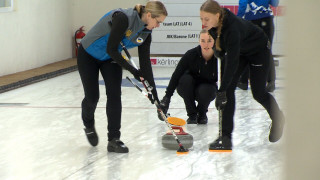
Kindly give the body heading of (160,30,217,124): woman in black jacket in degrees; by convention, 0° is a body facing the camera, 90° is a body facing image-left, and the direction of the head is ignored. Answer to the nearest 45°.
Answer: approximately 0°

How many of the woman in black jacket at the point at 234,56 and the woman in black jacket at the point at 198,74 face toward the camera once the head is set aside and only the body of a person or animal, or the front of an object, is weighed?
1

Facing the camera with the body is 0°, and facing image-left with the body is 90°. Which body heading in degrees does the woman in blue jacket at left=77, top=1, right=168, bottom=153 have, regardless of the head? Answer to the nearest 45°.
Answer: approximately 315°

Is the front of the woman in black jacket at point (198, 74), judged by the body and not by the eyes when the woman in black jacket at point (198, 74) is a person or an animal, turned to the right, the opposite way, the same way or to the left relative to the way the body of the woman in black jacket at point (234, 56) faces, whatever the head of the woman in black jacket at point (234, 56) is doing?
to the left

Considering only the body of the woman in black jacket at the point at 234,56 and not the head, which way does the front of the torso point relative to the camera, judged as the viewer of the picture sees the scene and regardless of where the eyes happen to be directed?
to the viewer's left

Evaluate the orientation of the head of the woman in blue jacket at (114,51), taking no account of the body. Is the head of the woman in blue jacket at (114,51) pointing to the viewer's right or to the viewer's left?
to the viewer's right

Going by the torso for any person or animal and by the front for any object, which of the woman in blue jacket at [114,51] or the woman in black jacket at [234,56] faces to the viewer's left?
the woman in black jacket

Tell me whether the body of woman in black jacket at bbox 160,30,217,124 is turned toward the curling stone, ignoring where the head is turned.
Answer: yes
